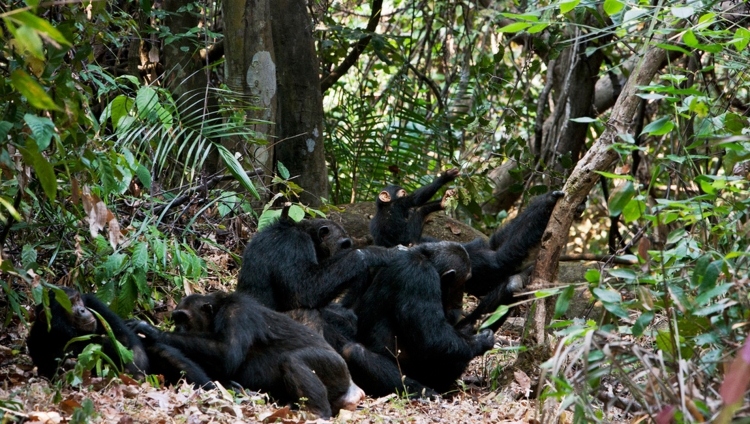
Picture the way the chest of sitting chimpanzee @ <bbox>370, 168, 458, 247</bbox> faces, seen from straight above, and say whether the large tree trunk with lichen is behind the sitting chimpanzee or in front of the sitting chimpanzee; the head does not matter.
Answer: behind

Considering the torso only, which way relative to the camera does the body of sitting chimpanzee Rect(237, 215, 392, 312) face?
to the viewer's right
